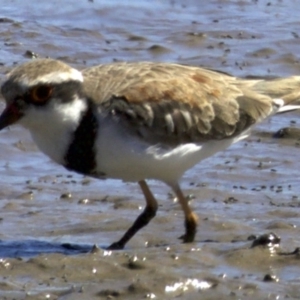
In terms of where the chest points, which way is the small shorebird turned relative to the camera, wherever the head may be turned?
to the viewer's left
